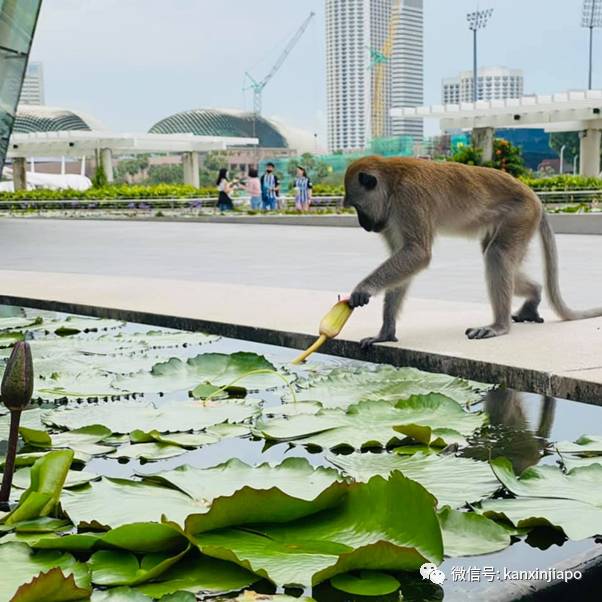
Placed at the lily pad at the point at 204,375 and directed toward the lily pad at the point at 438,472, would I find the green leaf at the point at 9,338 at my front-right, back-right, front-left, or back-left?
back-right

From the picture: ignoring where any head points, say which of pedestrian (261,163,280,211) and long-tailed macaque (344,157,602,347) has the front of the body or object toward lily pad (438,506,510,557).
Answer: the pedestrian

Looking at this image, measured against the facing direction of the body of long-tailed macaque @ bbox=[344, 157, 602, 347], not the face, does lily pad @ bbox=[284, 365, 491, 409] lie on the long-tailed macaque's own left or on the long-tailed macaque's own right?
on the long-tailed macaque's own left

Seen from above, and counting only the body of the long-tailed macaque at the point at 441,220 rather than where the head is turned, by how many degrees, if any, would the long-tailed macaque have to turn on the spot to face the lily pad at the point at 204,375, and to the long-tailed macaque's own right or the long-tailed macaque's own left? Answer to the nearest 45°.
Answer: approximately 45° to the long-tailed macaque's own left

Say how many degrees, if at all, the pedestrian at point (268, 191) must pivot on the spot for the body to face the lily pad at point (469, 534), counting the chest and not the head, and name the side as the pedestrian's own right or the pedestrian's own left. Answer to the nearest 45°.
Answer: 0° — they already face it

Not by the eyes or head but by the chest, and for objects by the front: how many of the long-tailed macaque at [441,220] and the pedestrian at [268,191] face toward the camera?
1

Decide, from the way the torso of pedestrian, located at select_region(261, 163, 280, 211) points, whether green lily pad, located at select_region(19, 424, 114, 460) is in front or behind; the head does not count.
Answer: in front

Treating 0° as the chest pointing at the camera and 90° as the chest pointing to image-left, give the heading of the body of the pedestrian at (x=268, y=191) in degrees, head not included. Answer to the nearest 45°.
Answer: approximately 0°

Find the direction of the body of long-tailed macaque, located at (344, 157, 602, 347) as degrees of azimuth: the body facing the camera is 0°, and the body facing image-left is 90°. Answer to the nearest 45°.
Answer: approximately 90°

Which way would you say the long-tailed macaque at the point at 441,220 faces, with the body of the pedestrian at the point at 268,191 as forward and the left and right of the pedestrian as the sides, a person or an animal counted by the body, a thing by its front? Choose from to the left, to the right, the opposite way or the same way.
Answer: to the right

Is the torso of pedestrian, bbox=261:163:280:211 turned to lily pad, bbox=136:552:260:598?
yes

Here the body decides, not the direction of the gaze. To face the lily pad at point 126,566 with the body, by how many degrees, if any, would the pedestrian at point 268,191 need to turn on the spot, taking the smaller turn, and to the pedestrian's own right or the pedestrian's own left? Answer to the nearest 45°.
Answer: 0° — they already face it

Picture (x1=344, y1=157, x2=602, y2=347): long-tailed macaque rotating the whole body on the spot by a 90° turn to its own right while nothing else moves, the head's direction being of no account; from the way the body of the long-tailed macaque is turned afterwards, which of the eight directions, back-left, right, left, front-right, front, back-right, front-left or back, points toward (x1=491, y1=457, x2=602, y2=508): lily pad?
back

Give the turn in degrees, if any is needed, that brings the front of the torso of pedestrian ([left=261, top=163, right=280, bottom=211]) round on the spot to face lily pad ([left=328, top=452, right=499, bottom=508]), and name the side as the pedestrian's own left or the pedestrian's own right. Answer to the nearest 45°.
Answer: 0° — they already face it

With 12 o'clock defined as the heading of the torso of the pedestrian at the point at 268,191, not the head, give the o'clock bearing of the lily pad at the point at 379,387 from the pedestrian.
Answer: The lily pad is roughly at 12 o'clock from the pedestrian.
